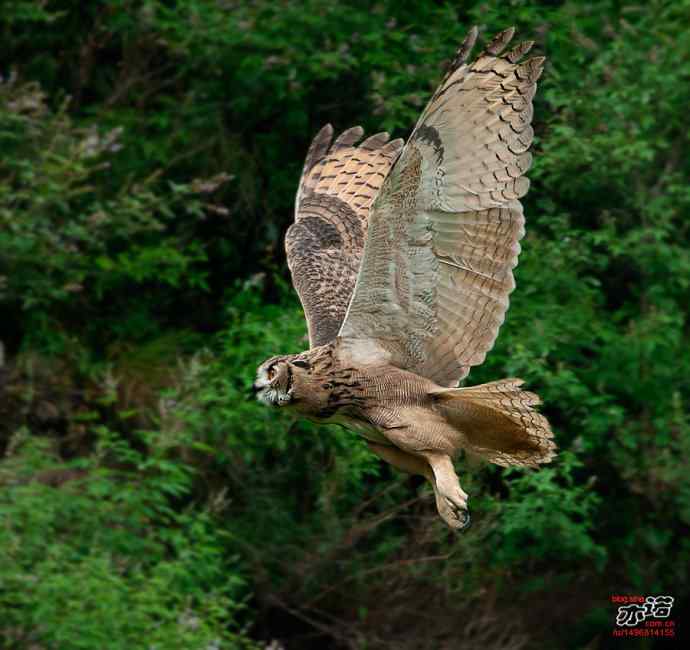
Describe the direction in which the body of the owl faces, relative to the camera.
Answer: to the viewer's left
